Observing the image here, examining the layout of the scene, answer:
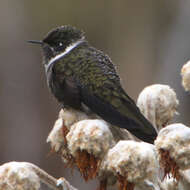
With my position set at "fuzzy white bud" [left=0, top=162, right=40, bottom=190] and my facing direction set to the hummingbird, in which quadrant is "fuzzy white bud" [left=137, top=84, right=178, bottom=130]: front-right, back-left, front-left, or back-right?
front-right

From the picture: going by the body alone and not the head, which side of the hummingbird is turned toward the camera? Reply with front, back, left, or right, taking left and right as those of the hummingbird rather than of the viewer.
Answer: left

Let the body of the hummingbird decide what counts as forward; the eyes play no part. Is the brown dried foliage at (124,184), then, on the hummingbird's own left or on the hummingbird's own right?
on the hummingbird's own left

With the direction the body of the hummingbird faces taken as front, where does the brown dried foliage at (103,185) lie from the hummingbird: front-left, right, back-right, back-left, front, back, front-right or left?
left

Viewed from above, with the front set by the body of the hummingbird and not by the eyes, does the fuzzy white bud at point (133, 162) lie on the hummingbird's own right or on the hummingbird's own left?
on the hummingbird's own left

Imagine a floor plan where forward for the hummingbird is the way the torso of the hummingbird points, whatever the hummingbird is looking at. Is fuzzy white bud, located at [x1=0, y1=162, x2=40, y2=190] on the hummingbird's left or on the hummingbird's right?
on the hummingbird's left
